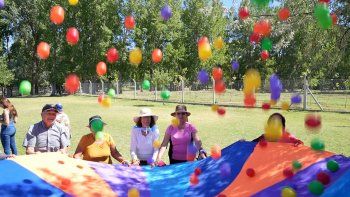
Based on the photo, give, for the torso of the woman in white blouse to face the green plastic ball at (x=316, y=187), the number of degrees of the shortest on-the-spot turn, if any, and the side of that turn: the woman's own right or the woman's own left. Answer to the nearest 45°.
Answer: approximately 45° to the woman's own left

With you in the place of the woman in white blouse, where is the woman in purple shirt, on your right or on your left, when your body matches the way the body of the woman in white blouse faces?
on your left

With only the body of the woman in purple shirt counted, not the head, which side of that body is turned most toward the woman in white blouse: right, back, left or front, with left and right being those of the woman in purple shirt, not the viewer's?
right

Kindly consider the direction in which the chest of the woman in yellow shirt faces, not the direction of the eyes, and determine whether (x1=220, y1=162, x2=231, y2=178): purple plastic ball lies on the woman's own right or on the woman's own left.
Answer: on the woman's own left

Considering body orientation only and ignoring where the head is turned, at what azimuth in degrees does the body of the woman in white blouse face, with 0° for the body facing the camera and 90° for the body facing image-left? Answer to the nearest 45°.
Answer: approximately 0°

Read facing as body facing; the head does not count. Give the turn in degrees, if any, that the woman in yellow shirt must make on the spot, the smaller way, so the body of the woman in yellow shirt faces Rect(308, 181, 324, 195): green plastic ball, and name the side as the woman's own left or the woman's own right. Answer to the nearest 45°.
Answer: approximately 45° to the woman's own left

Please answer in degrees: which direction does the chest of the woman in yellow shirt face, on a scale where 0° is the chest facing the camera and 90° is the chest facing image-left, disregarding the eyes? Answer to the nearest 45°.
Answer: approximately 0°

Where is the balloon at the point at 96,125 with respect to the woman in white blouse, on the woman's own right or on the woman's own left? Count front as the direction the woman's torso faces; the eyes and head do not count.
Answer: on the woman's own right

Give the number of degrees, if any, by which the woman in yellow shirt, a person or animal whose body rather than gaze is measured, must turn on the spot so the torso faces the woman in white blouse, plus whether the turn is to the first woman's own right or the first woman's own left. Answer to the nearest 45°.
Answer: approximately 90° to the first woman's own left
